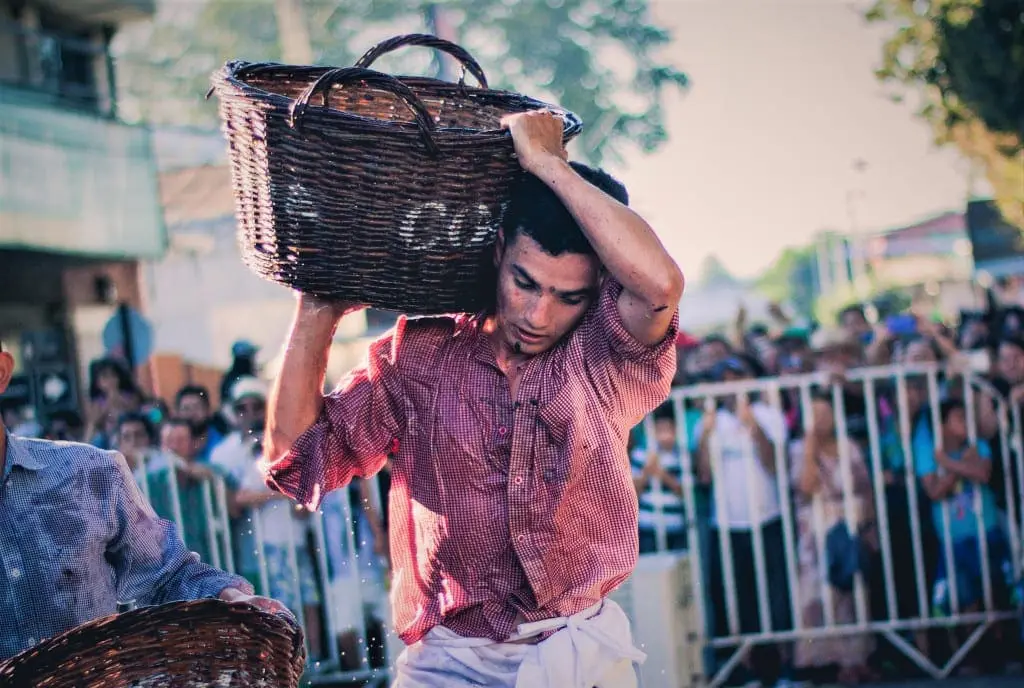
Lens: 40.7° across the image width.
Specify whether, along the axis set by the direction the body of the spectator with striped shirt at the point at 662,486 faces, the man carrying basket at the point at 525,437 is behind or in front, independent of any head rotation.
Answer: in front

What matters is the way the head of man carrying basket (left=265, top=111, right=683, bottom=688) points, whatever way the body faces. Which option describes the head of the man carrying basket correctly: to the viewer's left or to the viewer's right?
to the viewer's left

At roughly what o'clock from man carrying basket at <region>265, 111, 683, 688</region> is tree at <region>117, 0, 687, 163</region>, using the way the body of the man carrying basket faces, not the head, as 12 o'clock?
The tree is roughly at 6 o'clock from the man carrying basket.

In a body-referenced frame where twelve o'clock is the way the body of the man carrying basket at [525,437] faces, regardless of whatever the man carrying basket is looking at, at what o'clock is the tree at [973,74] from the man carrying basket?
The tree is roughly at 7 o'clock from the man carrying basket.

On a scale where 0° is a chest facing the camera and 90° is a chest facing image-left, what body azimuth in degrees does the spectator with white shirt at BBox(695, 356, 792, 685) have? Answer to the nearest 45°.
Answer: approximately 0°

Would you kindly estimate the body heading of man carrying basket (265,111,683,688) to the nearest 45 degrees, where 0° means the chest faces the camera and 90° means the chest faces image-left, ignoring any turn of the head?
approximately 0°
